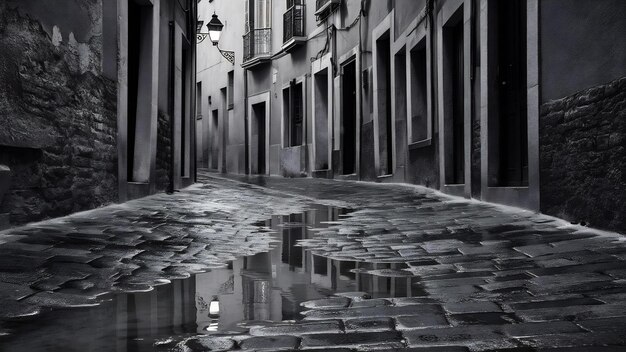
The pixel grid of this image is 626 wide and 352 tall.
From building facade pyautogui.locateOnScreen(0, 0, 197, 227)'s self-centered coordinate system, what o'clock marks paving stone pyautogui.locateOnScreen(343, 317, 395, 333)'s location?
The paving stone is roughly at 1 o'clock from the building facade.

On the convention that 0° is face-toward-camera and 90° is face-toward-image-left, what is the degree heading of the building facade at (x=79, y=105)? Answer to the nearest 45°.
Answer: approximately 315°

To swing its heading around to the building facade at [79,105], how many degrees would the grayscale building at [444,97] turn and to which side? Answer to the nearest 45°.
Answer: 0° — it already faces it

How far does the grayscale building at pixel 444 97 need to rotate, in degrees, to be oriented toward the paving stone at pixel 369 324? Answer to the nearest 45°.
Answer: approximately 45° to its left

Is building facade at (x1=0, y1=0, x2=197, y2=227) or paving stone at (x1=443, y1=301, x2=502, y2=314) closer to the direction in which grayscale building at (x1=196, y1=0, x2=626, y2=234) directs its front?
the building facade
